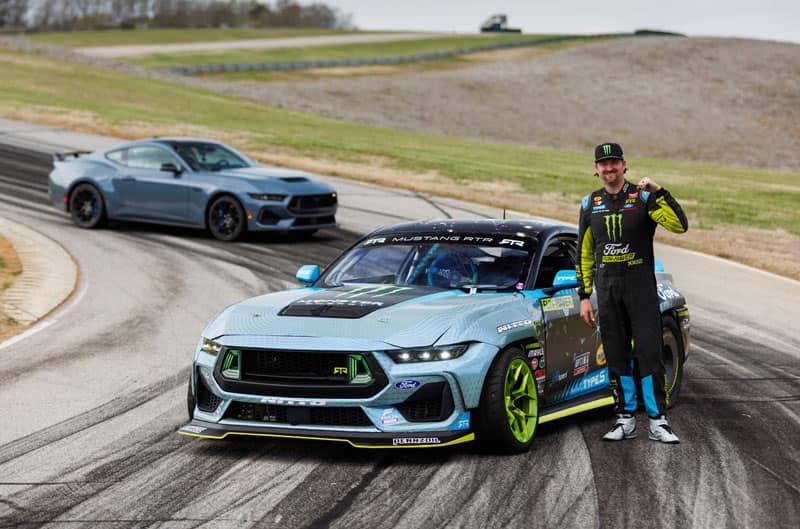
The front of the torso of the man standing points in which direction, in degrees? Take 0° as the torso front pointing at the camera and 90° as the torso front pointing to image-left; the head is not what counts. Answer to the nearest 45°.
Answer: approximately 0°

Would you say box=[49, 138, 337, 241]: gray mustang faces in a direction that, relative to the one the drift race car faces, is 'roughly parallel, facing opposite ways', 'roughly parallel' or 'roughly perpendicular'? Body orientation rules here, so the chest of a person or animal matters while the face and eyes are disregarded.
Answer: roughly perpendicular

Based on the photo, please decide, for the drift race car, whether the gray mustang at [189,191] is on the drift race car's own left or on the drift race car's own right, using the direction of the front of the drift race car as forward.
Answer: on the drift race car's own right

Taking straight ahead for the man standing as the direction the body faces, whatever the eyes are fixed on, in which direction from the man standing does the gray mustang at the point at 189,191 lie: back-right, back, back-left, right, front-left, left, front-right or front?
back-right

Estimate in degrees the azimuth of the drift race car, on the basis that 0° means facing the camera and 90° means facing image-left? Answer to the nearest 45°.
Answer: approximately 45°

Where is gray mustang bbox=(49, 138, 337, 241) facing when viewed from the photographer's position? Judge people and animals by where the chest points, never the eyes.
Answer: facing the viewer and to the right of the viewer

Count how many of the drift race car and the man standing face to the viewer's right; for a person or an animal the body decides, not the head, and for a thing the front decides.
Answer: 0

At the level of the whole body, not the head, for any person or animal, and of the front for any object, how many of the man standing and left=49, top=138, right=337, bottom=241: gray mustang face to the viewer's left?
0

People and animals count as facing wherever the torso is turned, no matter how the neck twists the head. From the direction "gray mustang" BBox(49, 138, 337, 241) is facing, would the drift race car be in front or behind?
in front

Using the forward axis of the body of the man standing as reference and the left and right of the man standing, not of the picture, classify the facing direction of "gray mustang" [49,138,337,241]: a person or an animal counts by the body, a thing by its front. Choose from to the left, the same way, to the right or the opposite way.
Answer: to the left
